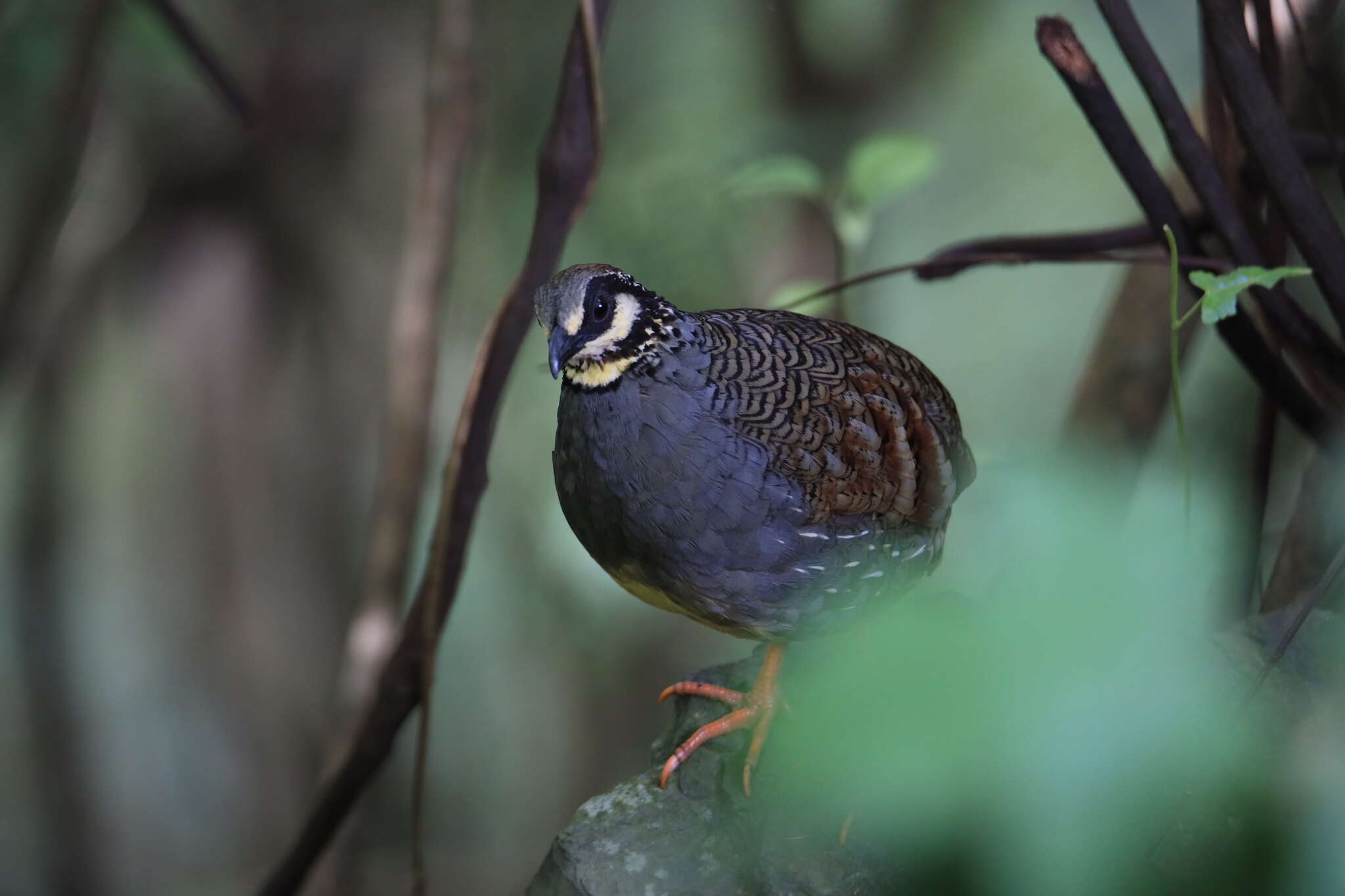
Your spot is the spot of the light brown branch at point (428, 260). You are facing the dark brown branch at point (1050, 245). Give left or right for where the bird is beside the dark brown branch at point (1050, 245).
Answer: right

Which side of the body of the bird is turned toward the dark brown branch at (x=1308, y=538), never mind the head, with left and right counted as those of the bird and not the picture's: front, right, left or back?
back

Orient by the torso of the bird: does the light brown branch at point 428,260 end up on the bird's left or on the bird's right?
on the bird's right

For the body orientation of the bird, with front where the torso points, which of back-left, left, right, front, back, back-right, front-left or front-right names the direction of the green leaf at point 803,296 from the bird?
back-right

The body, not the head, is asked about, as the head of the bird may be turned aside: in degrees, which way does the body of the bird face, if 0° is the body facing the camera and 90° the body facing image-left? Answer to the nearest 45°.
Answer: approximately 45°

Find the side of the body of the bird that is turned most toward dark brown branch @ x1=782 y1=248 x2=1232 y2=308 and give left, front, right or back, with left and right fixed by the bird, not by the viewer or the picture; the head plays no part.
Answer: back

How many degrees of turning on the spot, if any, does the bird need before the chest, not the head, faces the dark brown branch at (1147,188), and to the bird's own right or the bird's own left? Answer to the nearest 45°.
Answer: approximately 180°

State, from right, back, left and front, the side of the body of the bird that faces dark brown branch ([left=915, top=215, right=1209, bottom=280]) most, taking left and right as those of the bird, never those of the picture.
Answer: back

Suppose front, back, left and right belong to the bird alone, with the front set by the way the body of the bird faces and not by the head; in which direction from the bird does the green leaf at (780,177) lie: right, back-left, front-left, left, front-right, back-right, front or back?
back-right

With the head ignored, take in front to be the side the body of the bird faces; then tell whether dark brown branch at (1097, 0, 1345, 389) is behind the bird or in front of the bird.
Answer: behind

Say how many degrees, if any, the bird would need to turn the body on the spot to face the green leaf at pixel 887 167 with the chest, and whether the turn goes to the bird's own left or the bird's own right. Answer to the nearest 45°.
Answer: approximately 135° to the bird's own right

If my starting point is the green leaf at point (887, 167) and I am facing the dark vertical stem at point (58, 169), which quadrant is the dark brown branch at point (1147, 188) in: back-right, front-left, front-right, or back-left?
back-left
